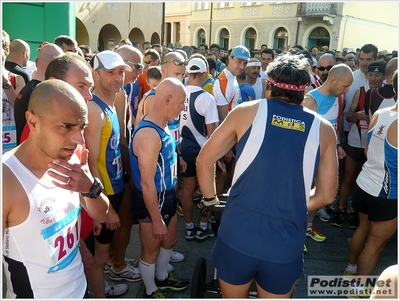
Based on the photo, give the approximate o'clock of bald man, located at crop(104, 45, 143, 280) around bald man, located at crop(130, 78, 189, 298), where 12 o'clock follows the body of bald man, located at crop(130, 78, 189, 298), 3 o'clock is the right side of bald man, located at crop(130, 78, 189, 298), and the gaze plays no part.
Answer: bald man, located at crop(104, 45, 143, 280) is roughly at 8 o'clock from bald man, located at crop(130, 78, 189, 298).

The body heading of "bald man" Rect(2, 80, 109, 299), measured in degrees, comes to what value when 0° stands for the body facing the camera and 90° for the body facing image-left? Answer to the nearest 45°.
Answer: approximately 315°

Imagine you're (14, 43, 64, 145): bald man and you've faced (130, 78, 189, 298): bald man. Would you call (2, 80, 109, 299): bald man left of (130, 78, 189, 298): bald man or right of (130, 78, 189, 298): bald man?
right

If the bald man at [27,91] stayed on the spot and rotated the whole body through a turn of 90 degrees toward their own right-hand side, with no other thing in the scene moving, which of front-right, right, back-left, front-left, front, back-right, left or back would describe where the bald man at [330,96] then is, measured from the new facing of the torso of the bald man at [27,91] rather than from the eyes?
front
